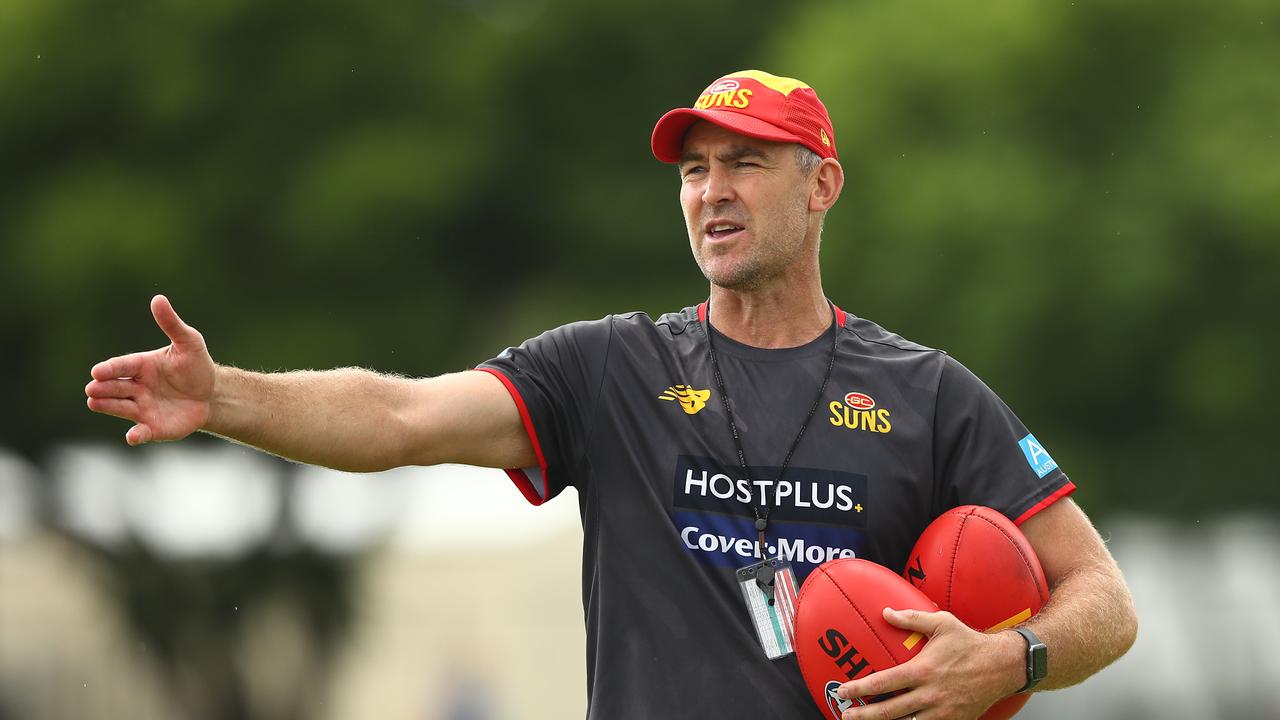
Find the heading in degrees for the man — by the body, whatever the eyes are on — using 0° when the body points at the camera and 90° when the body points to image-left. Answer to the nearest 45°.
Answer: approximately 0°

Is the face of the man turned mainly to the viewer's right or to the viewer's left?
to the viewer's left
